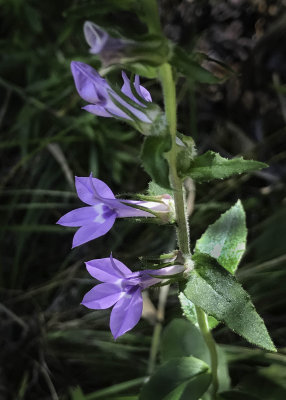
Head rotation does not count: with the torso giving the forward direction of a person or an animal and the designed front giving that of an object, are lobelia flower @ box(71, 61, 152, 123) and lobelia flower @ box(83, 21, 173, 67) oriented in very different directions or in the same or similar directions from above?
same or similar directions

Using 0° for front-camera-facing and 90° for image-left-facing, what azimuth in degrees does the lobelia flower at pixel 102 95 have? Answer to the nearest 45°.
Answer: approximately 90°

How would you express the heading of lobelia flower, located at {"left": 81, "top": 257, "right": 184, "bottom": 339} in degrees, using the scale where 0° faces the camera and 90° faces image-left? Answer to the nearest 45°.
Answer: approximately 45°

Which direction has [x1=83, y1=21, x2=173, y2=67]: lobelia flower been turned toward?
to the viewer's left

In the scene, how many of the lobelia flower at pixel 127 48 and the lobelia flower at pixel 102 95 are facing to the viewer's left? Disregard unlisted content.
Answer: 2
